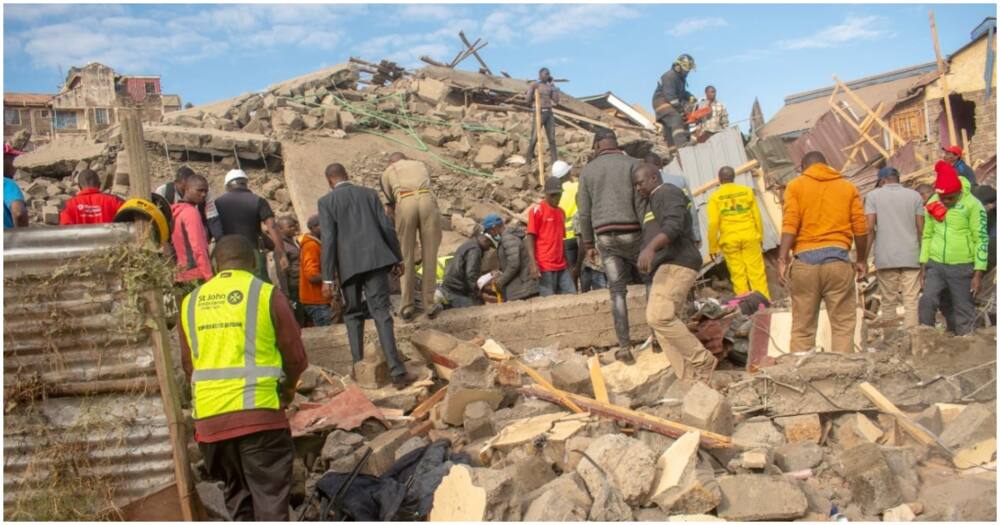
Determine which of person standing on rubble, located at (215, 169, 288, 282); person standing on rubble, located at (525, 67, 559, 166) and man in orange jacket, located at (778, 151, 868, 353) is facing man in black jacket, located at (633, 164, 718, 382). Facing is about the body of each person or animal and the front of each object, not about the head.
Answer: person standing on rubble, located at (525, 67, 559, 166)

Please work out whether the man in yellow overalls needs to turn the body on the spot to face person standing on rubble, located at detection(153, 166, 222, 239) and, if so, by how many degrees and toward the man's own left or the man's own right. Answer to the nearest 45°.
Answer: approximately 135° to the man's own left

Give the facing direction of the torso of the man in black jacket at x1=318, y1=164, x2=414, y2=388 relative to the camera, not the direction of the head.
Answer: away from the camera

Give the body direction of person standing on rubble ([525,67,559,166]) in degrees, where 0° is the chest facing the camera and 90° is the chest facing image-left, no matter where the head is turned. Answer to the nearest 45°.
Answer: approximately 0°

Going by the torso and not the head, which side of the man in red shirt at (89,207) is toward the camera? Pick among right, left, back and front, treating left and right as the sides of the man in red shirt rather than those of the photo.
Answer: back

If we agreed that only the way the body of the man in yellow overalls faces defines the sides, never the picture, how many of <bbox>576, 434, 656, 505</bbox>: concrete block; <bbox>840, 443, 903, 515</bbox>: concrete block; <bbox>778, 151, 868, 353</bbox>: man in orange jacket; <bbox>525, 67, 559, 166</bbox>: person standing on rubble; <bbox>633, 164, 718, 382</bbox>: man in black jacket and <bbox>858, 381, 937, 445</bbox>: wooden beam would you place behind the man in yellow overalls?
5

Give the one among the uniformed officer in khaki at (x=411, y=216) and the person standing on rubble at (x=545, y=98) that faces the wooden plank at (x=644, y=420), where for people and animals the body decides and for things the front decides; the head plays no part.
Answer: the person standing on rubble

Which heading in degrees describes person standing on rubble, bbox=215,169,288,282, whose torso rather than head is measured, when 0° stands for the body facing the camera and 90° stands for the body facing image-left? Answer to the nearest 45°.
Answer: approximately 180°

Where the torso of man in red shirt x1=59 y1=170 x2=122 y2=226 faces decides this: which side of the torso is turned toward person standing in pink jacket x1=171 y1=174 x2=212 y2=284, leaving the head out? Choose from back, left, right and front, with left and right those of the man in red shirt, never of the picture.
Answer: right

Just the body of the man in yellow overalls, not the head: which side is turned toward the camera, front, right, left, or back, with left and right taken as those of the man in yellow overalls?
back

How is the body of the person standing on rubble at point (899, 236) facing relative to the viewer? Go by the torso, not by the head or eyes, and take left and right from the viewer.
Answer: facing away from the viewer

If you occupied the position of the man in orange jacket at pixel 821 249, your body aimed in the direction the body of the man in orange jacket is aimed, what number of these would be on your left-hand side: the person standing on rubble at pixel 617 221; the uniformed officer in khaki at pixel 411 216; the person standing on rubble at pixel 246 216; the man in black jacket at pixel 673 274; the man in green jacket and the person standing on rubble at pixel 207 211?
5
